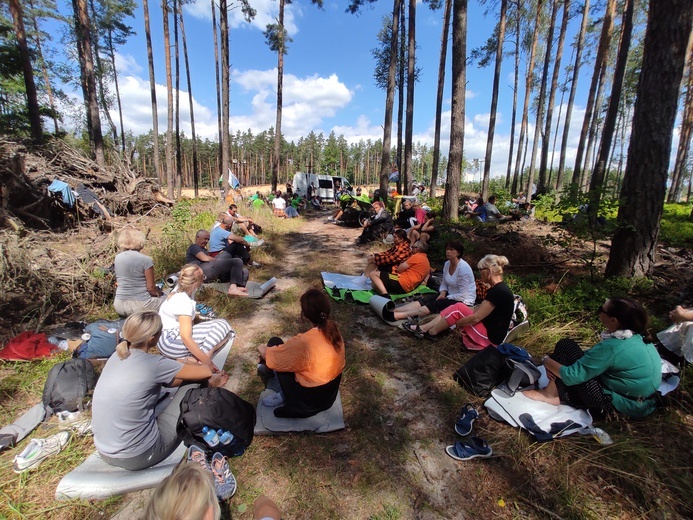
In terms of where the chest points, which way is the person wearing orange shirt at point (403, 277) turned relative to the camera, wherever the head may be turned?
to the viewer's left

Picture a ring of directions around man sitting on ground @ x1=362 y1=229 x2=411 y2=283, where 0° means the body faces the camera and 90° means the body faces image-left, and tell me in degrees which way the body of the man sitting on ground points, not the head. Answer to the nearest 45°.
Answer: approximately 90°

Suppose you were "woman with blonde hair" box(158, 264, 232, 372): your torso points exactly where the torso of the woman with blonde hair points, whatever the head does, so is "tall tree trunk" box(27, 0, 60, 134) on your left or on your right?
on your left

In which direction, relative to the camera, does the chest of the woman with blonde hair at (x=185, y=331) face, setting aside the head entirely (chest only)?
to the viewer's right

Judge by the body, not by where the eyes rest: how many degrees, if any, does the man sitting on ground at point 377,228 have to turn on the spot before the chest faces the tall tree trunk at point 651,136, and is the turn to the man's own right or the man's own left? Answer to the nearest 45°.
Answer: approximately 90° to the man's own left

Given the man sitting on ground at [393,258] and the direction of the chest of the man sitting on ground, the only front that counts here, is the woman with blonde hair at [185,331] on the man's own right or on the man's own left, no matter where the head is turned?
on the man's own left

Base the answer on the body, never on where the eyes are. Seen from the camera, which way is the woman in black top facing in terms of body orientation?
to the viewer's left

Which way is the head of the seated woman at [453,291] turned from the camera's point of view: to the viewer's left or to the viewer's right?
to the viewer's left

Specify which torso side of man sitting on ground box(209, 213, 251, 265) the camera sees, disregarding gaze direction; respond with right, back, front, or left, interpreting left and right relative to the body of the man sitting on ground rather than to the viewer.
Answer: right

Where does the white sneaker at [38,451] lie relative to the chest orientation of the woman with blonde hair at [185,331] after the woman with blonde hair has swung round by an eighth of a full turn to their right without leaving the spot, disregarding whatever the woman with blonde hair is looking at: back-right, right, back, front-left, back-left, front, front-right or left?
right

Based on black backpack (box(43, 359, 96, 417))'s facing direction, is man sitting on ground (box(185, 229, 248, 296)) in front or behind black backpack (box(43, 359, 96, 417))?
behind

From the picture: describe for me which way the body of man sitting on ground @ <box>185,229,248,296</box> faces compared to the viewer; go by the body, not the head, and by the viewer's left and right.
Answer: facing to the right of the viewer
